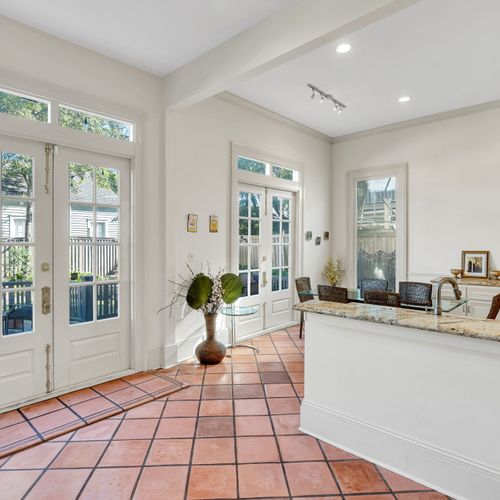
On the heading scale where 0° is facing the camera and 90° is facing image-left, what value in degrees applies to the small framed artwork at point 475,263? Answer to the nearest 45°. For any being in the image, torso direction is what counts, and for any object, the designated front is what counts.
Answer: approximately 0°

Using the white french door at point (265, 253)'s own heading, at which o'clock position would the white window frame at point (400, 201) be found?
The white window frame is roughly at 10 o'clock from the white french door.

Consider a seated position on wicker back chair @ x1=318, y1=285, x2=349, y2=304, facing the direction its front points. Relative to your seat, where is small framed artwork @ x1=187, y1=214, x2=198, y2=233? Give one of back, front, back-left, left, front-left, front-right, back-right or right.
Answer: back-left

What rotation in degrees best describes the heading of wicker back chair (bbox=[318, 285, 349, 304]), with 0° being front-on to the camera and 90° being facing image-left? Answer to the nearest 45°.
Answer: approximately 225°

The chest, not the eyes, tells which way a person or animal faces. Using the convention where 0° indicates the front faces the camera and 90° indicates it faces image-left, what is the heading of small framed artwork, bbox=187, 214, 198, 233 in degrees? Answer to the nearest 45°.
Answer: approximately 315°

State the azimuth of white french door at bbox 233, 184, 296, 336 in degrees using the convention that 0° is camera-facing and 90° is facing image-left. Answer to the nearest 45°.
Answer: approximately 315°

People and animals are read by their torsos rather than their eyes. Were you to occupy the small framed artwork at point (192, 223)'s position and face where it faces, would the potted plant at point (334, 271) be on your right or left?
on your left

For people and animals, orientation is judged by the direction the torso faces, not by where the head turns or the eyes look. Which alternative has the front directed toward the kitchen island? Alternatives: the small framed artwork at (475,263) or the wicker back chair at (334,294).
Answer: the small framed artwork
